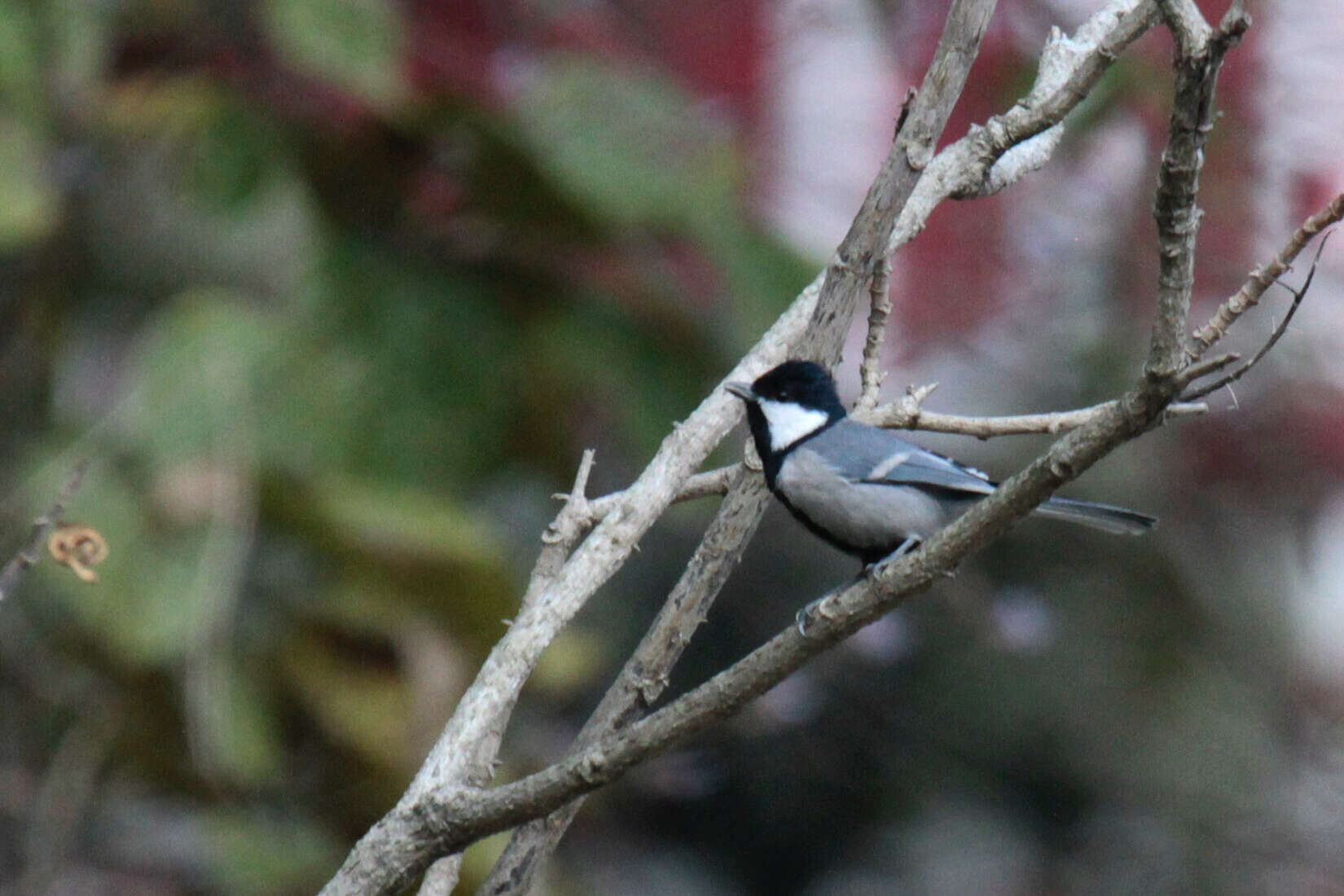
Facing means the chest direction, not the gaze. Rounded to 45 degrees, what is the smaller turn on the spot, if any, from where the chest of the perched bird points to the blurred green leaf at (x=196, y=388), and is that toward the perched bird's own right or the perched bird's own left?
approximately 45° to the perched bird's own right

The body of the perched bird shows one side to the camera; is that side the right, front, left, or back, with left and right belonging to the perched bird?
left
